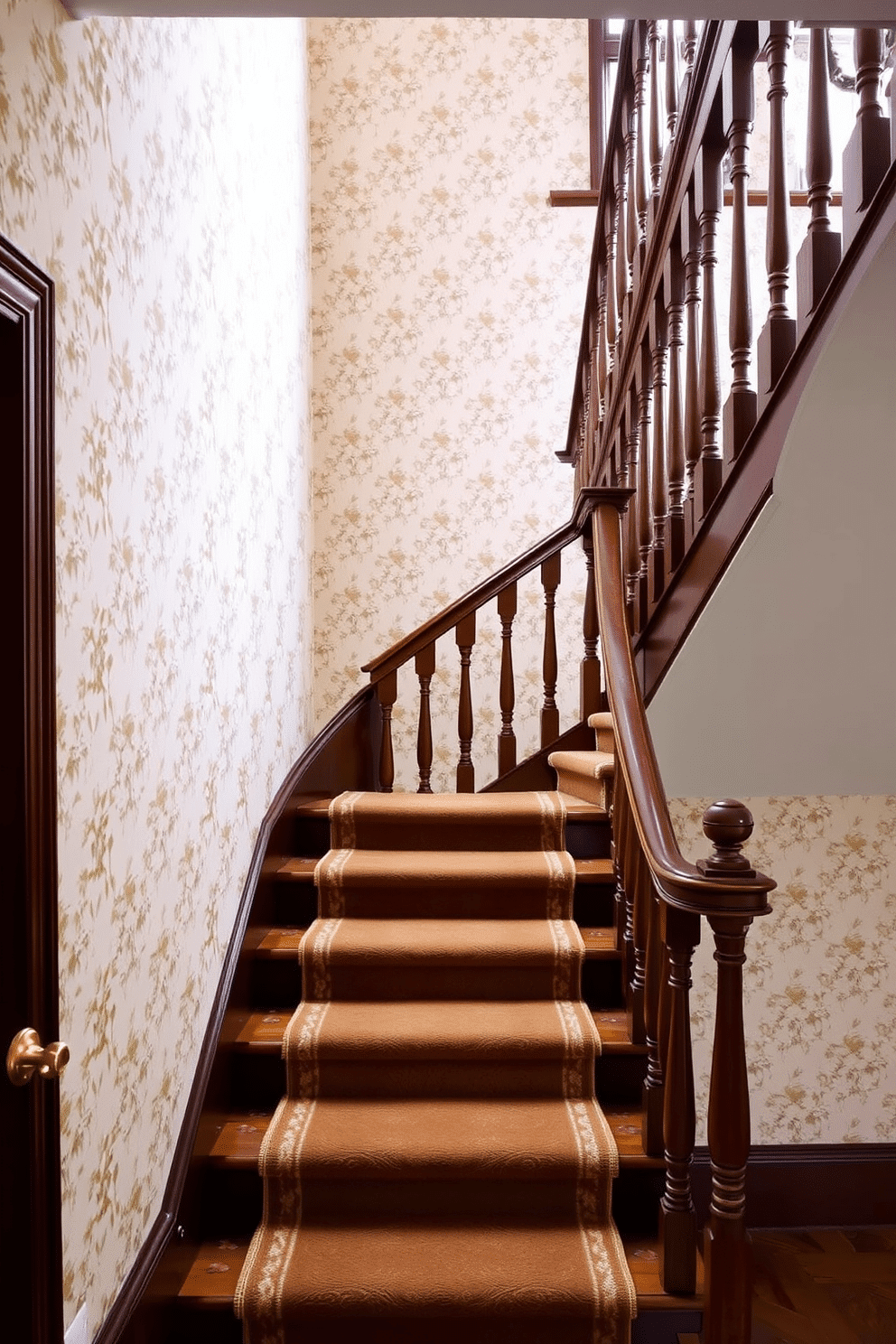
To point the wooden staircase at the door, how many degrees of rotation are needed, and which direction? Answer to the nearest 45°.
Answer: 0° — it already faces it

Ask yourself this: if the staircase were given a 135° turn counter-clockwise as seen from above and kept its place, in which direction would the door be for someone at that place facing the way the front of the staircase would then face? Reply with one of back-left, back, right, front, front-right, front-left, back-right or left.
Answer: back

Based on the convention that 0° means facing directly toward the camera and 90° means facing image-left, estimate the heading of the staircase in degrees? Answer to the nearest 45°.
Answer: approximately 0°

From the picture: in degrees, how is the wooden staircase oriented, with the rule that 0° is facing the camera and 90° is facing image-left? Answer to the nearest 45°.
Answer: approximately 0°
